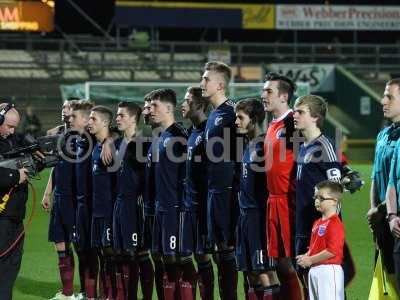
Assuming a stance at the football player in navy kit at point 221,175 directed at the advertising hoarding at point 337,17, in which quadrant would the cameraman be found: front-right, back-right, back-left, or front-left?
back-left

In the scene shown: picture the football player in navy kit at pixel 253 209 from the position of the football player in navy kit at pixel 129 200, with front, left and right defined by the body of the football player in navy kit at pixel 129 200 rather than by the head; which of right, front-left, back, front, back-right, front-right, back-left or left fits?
left

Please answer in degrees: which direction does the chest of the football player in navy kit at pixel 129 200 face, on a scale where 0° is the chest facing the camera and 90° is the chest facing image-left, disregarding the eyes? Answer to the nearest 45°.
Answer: approximately 45°

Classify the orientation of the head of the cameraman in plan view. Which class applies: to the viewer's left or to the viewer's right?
to the viewer's right

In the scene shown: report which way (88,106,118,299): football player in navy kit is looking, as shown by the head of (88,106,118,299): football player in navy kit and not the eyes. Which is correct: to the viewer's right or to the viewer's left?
to the viewer's left

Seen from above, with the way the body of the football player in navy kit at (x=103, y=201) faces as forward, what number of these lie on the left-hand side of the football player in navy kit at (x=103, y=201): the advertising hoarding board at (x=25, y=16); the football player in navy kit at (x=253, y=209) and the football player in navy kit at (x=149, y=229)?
2

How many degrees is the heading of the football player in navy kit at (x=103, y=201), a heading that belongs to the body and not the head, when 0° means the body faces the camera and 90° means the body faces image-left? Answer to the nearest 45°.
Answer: approximately 45°

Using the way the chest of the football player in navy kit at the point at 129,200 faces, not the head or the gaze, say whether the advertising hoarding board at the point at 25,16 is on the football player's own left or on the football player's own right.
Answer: on the football player's own right

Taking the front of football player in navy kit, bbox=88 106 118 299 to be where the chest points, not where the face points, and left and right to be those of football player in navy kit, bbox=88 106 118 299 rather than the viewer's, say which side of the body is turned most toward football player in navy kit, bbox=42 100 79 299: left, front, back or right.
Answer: right

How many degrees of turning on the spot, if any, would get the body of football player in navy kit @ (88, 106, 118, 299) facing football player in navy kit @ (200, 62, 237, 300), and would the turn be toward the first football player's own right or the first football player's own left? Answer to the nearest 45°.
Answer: approximately 90° to the first football player's own left
